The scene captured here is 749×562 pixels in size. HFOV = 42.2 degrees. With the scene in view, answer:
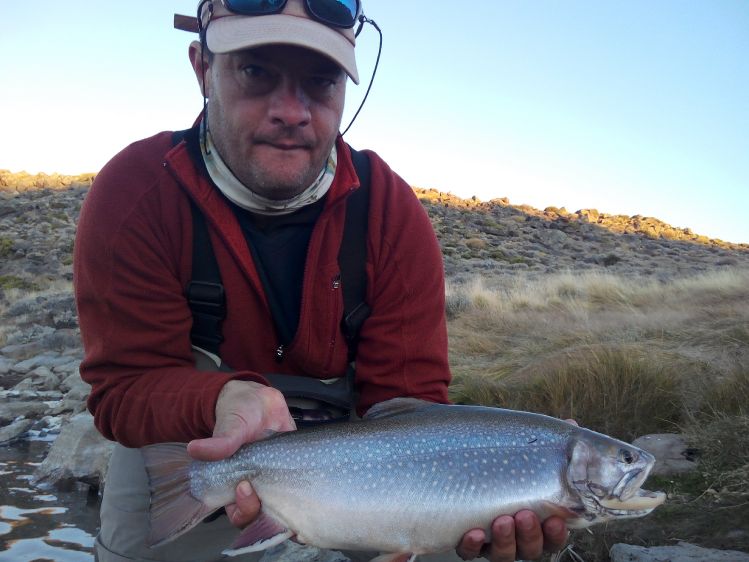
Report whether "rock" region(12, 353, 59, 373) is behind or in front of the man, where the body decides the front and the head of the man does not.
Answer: behind

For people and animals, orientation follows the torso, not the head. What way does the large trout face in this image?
to the viewer's right

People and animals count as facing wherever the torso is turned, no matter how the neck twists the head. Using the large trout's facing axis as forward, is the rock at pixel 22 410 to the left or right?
on its left

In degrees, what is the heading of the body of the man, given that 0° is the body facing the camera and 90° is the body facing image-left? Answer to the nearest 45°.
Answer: approximately 0°

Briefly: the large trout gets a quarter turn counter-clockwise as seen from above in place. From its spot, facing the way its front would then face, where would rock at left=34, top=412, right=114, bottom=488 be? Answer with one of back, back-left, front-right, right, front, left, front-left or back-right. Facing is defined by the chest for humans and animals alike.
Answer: front-left
